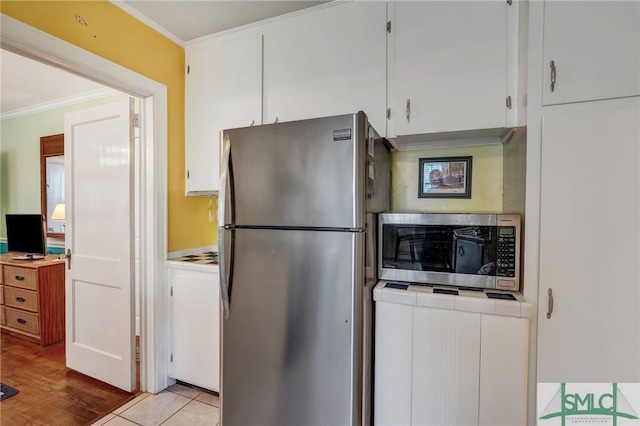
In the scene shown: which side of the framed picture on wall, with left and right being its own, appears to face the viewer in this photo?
front

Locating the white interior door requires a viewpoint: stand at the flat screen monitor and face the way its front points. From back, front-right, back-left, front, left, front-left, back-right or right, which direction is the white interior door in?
front-left

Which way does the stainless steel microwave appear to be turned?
toward the camera

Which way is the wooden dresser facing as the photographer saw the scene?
facing the viewer and to the left of the viewer

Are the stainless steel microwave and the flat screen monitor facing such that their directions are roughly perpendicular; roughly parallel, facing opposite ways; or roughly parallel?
roughly parallel

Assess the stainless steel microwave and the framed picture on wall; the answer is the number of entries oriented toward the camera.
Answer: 2

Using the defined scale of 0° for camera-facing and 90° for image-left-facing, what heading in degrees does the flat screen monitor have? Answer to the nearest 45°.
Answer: approximately 45°

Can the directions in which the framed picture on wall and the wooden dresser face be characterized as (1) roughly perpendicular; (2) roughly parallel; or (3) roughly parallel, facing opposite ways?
roughly parallel

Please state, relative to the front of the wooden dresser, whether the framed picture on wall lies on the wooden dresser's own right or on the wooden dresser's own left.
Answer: on the wooden dresser's own left

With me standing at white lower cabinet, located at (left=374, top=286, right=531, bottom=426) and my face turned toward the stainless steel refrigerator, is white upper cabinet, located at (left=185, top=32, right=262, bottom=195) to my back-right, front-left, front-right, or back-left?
front-right

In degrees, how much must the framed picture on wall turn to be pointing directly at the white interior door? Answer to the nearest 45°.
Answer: approximately 90° to its right
